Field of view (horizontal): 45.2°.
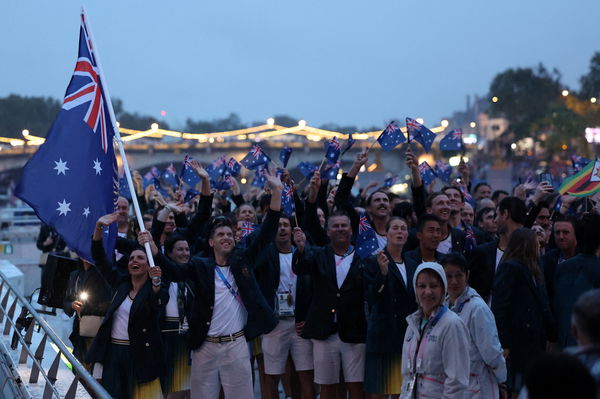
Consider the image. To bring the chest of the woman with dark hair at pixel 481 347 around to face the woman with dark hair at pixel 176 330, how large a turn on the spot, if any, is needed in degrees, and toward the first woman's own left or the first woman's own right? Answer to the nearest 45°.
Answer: approximately 90° to the first woman's own right

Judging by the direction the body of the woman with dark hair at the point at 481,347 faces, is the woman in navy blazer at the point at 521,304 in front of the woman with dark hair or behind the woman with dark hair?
behind

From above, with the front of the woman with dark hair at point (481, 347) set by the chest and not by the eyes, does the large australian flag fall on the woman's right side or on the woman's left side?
on the woman's right side

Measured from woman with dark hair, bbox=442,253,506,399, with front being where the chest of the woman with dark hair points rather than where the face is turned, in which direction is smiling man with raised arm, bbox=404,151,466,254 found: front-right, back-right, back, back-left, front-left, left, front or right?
back-right

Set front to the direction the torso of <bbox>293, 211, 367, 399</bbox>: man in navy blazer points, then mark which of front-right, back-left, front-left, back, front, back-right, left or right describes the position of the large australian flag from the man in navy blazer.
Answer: right

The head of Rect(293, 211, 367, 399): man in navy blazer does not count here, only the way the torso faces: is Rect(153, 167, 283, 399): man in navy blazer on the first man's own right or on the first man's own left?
on the first man's own right

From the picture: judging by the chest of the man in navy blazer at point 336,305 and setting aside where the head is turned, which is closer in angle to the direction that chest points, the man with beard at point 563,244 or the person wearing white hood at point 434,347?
the person wearing white hood

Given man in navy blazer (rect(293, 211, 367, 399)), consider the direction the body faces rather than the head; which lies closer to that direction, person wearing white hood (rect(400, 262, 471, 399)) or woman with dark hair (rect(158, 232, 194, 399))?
the person wearing white hood

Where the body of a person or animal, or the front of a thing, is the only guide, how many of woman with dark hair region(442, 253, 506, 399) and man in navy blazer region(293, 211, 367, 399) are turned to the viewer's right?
0

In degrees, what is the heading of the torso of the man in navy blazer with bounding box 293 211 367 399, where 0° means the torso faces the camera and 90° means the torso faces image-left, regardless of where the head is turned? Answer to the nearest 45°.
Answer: approximately 0°
